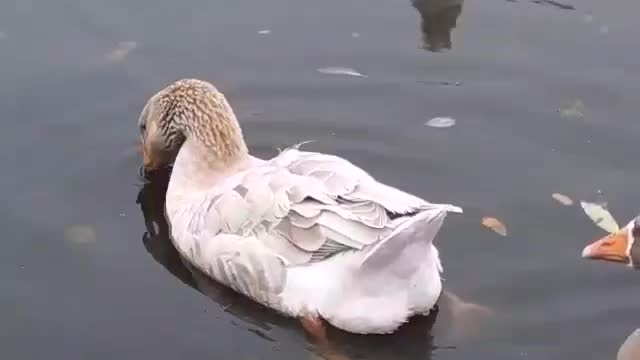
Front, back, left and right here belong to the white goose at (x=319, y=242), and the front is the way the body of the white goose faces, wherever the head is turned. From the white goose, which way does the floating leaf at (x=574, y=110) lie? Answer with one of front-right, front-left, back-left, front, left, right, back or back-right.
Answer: right

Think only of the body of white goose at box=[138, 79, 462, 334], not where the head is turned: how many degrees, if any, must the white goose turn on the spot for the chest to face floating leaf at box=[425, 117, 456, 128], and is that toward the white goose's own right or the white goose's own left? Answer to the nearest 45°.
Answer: approximately 90° to the white goose's own right

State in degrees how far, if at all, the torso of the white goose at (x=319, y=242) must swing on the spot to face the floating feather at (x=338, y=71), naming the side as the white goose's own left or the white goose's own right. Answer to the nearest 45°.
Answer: approximately 45° to the white goose's own right

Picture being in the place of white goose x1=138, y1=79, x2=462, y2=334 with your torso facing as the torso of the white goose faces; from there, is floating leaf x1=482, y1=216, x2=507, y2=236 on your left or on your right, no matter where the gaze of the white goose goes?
on your right

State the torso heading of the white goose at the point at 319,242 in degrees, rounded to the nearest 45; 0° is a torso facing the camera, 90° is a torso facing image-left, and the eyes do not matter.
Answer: approximately 135°

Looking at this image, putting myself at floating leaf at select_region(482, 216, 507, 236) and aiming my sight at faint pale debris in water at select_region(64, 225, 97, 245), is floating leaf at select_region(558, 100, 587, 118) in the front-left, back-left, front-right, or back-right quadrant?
back-right

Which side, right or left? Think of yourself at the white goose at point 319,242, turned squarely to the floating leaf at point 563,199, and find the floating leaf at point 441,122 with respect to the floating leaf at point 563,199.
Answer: left

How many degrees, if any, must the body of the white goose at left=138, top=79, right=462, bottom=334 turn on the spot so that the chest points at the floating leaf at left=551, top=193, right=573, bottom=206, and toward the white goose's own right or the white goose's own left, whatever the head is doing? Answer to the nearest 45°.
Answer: approximately 90° to the white goose's own right
